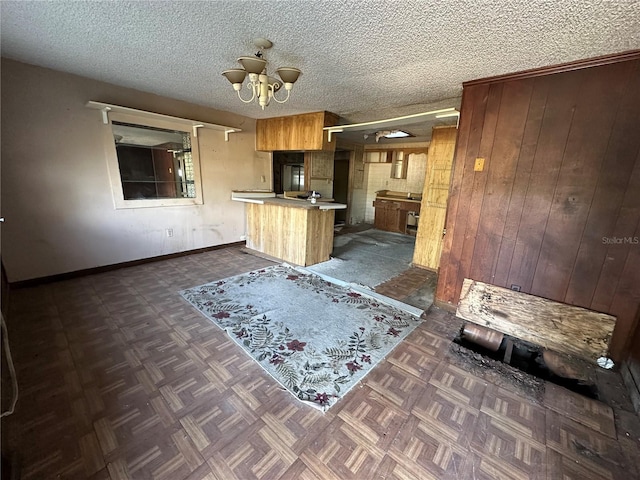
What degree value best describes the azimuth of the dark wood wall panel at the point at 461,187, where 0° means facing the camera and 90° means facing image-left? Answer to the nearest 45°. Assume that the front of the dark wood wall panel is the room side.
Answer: approximately 45°

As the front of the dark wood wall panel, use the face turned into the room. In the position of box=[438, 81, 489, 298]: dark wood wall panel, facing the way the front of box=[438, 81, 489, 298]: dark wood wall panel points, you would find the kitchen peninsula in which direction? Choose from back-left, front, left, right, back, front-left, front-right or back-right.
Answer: front-right

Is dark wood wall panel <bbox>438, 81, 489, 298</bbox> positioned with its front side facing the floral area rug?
yes

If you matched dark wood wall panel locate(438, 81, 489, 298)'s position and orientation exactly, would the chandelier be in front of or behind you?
in front

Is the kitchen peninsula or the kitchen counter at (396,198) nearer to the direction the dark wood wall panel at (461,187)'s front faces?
the kitchen peninsula
